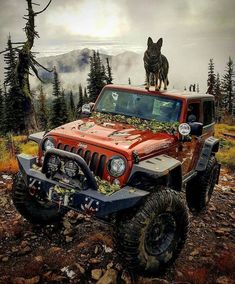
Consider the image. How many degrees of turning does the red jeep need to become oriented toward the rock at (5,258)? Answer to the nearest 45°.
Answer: approximately 45° to its right

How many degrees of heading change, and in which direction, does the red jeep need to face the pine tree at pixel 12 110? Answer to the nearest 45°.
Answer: approximately 135° to its right

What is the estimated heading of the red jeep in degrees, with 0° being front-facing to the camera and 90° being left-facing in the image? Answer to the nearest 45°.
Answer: approximately 45°

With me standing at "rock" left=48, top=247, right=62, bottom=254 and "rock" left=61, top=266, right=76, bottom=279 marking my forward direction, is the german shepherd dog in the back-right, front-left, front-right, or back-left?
back-left
